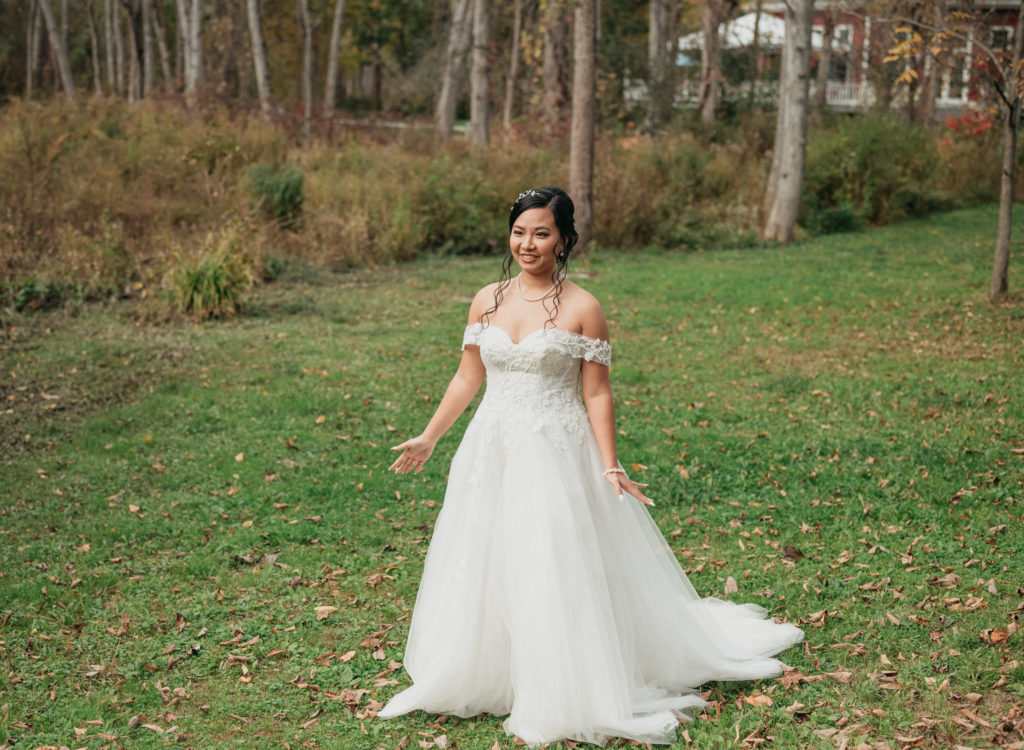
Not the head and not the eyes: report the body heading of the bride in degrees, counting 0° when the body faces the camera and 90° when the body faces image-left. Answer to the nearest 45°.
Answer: approximately 45°

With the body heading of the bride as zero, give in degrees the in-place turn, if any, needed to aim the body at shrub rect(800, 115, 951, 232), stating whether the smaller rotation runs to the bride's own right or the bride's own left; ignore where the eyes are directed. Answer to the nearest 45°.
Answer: approximately 135° to the bride's own right

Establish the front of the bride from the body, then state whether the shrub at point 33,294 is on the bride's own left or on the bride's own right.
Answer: on the bride's own right

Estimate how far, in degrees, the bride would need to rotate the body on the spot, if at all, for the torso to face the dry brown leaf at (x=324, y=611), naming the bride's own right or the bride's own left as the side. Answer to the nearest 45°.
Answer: approximately 90° to the bride's own right

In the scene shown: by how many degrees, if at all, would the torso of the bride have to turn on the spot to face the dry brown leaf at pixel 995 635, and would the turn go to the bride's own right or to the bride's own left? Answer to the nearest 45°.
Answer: approximately 135° to the bride's own left

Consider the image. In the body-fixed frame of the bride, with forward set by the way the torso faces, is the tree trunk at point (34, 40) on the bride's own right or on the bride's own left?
on the bride's own right

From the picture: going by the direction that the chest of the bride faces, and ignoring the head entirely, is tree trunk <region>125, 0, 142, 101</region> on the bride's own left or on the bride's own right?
on the bride's own right

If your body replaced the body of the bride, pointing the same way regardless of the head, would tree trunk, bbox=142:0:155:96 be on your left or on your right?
on your right
